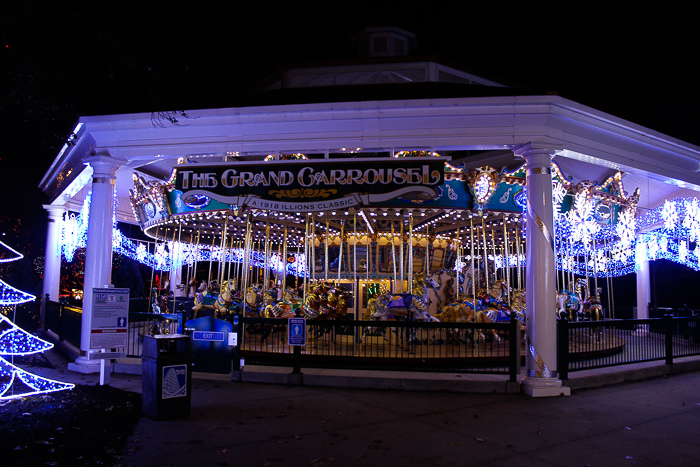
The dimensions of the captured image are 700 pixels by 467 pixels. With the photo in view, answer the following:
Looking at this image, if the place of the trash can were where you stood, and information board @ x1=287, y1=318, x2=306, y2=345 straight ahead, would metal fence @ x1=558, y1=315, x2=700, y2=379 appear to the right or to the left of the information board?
right

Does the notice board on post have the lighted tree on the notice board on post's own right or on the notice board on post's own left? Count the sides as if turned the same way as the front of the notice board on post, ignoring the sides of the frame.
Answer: on the notice board on post's own right

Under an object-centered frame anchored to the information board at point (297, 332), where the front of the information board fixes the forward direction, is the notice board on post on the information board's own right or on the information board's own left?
on the information board's own right

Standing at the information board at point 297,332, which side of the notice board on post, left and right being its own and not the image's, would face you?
left

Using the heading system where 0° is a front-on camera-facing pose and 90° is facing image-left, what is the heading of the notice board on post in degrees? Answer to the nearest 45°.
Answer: approximately 0°

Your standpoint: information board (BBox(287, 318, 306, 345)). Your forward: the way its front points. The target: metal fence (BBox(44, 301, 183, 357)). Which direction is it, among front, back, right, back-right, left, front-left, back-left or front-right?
back-right

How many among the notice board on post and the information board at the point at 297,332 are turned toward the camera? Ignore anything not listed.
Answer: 2

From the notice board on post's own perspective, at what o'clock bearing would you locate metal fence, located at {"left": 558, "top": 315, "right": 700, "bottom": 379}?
The metal fence is roughly at 9 o'clock from the notice board on post.

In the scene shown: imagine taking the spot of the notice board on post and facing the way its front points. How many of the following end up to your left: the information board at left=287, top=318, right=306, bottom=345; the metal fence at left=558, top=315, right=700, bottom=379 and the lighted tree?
2

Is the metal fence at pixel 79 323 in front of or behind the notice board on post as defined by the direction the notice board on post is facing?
behind
